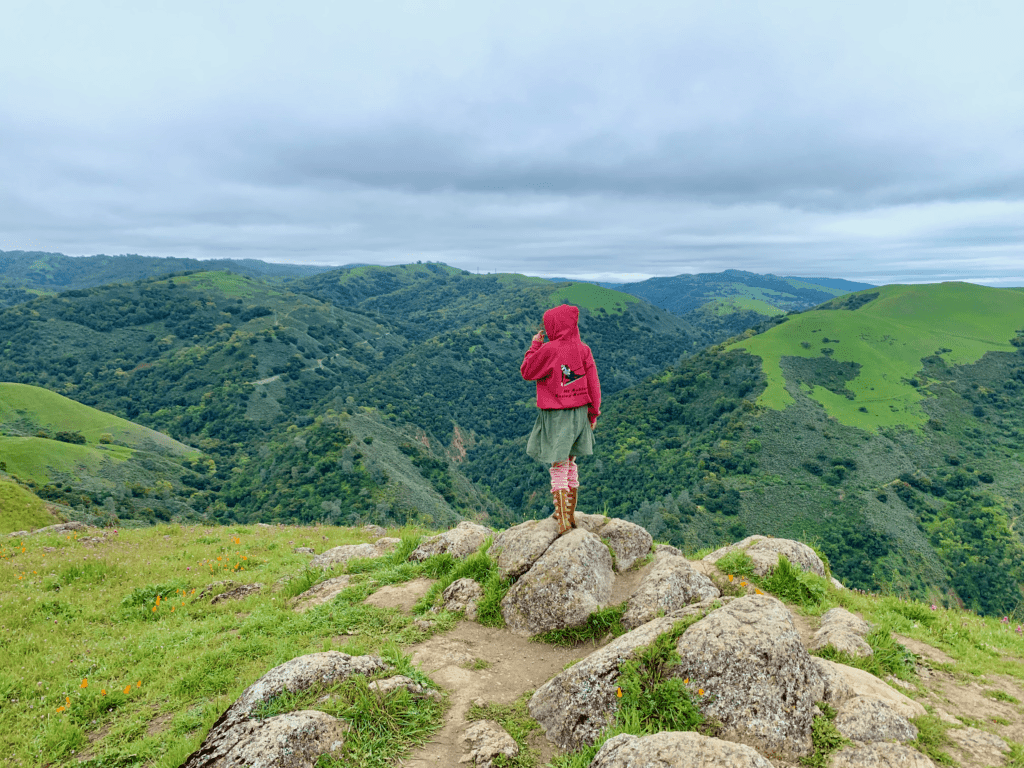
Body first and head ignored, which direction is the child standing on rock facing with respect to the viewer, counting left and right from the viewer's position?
facing away from the viewer

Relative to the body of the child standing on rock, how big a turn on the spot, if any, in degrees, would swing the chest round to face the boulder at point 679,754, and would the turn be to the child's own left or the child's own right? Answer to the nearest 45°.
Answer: approximately 180°

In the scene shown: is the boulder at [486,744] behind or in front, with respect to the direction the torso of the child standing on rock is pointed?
behind

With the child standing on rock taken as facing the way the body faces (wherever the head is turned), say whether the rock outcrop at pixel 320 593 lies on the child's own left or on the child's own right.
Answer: on the child's own left

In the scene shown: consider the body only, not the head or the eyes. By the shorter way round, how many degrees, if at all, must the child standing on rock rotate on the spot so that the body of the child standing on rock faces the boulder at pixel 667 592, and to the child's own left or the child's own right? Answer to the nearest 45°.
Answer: approximately 135° to the child's own right

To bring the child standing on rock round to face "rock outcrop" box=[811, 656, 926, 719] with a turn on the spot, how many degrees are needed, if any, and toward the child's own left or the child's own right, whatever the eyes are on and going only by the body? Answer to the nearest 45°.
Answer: approximately 135° to the child's own right

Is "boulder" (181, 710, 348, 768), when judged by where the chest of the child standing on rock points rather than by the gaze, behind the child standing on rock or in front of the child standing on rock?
behind

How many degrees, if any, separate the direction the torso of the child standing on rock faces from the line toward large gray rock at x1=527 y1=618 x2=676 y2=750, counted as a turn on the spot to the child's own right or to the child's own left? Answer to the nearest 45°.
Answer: approximately 180°

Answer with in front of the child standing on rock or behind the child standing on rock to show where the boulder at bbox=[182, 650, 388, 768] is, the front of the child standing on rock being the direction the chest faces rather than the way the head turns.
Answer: behind
